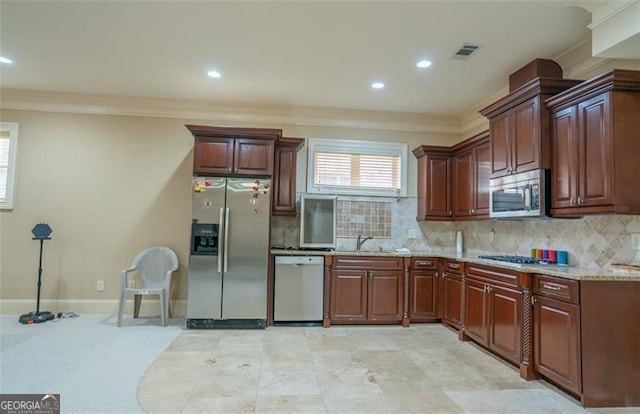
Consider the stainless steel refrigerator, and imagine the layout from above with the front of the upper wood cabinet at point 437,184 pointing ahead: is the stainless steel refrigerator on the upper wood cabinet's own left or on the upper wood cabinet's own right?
on the upper wood cabinet's own right

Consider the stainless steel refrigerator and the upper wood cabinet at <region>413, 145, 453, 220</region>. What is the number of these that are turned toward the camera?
2

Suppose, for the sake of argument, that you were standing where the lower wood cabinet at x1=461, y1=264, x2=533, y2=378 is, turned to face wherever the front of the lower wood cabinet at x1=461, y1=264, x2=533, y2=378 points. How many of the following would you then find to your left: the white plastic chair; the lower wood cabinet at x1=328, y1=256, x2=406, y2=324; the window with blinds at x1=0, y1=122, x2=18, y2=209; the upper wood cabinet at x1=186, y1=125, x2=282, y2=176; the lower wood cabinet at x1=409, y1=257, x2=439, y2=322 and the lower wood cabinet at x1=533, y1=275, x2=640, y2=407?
1

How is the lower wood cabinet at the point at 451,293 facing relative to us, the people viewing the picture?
facing the viewer and to the left of the viewer

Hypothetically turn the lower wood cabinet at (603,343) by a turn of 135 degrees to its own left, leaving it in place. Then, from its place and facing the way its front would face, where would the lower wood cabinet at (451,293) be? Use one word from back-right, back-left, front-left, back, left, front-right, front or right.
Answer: back-left

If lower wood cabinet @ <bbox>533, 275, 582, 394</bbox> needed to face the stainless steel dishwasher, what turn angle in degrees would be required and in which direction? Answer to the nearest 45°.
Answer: approximately 45° to its right

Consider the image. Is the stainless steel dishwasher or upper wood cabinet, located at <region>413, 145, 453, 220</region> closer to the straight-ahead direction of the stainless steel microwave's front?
the stainless steel dishwasher

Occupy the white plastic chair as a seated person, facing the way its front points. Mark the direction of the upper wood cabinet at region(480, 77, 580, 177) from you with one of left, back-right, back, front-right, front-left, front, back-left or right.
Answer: left

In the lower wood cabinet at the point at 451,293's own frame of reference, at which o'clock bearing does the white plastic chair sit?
The white plastic chair is roughly at 1 o'clock from the lower wood cabinet.

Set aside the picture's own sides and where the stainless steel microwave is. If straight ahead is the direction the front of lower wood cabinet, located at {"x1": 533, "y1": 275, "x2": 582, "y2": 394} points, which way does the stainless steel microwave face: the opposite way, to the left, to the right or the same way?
the same way

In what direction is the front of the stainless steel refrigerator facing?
toward the camera

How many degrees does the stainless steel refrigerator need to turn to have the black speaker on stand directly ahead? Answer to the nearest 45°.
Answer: approximately 90° to its right

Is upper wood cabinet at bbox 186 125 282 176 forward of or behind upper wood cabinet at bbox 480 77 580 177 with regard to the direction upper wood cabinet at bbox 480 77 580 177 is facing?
forward

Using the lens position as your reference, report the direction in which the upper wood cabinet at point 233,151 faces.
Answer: facing the viewer

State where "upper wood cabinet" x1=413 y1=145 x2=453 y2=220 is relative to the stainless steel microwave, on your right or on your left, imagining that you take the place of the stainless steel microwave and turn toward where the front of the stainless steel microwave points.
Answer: on your right

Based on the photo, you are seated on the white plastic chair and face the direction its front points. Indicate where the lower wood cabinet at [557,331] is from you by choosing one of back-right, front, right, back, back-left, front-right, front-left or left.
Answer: left

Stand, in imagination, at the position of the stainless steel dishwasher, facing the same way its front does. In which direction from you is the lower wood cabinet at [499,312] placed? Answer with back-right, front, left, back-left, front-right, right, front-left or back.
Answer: front-left

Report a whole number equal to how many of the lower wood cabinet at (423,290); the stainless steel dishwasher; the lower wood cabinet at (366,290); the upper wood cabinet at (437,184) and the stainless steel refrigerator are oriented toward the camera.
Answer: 5

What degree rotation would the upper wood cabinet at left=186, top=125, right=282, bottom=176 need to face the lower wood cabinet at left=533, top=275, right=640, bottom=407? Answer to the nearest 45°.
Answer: approximately 45° to its left

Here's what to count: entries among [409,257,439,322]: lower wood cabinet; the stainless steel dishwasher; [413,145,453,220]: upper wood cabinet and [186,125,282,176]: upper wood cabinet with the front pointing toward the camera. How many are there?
4

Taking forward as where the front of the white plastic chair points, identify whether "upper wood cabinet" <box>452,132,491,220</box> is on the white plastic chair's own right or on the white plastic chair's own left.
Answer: on the white plastic chair's own left
